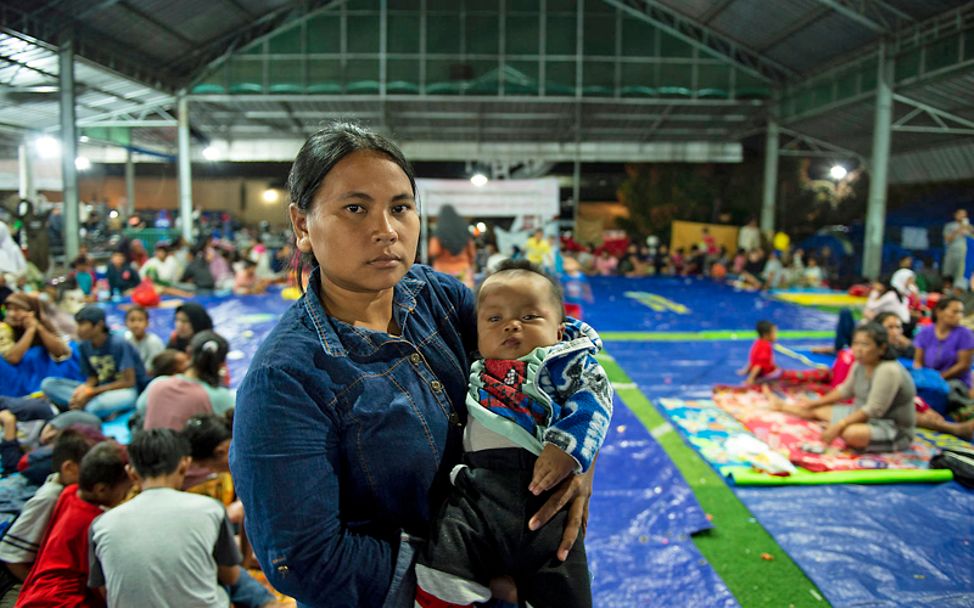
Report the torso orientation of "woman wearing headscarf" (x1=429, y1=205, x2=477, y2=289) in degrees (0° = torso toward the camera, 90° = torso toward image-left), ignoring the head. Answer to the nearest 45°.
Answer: approximately 180°

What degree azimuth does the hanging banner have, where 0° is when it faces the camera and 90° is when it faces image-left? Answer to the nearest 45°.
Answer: approximately 0°

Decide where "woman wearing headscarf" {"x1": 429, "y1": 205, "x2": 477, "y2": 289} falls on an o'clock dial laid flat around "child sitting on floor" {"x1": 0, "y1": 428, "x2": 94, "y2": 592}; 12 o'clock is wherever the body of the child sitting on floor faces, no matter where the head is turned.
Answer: The woman wearing headscarf is roughly at 12 o'clock from the child sitting on floor.

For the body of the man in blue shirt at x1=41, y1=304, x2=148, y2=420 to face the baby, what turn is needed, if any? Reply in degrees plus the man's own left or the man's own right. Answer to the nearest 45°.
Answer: approximately 45° to the man's own left

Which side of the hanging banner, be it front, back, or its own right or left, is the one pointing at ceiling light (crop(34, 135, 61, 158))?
right

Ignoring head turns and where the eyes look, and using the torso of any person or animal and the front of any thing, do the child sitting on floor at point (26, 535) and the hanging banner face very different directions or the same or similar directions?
very different directions

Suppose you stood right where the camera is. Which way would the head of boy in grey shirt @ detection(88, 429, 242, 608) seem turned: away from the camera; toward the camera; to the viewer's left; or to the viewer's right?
away from the camera

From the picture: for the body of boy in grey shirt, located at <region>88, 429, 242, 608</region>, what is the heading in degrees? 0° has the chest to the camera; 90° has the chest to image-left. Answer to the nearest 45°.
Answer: approximately 180°

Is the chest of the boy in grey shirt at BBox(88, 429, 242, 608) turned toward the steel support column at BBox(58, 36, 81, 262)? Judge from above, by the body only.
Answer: yes
